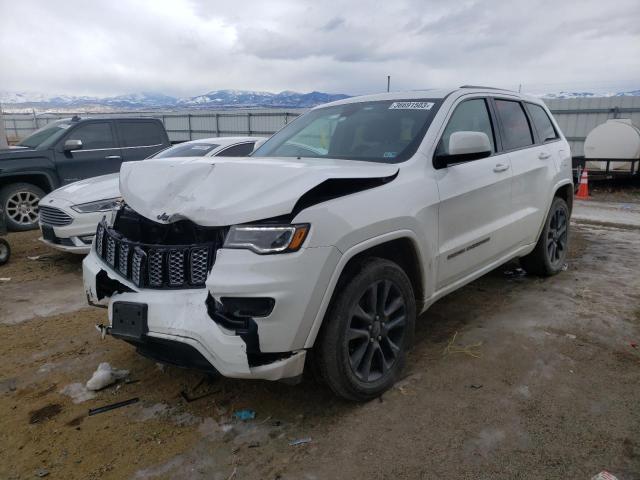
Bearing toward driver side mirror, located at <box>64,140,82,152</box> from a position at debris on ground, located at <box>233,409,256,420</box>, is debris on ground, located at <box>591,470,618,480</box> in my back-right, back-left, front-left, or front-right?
back-right

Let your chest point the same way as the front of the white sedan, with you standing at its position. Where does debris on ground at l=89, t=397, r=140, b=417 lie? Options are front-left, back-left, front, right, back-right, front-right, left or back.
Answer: front-left

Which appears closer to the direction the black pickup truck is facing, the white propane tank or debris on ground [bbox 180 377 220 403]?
the debris on ground

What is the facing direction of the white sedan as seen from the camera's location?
facing the viewer and to the left of the viewer

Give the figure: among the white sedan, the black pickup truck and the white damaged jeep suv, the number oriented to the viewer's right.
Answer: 0

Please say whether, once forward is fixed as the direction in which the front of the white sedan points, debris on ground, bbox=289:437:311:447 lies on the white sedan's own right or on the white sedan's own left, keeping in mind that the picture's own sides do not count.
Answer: on the white sedan's own left

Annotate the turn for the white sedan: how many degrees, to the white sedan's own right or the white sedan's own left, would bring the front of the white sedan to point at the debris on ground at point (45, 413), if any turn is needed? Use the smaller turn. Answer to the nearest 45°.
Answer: approximately 45° to the white sedan's own left

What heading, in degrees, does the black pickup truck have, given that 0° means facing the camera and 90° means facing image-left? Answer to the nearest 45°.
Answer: approximately 45°

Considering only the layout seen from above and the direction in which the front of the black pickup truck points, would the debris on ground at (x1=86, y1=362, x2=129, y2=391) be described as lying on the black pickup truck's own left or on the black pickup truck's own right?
on the black pickup truck's own left
